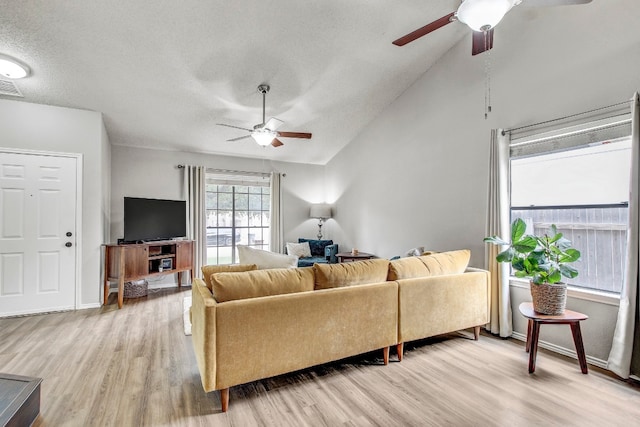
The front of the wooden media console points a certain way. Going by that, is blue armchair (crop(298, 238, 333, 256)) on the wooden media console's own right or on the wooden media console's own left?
on the wooden media console's own left

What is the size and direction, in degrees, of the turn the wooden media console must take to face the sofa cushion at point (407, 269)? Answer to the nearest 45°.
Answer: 0° — it already faces it

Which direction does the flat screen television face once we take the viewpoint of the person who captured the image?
facing the viewer and to the right of the viewer

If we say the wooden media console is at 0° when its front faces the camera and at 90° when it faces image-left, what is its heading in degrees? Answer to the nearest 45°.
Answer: approximately 315°

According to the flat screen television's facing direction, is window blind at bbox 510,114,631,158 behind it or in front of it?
in front

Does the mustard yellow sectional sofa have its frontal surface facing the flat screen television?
yes

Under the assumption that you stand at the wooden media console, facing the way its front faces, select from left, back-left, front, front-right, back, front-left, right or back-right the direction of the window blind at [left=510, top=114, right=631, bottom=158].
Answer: front

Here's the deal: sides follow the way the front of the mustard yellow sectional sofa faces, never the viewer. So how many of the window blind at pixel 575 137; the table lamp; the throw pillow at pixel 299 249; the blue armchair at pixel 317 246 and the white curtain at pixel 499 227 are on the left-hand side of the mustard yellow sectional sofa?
0

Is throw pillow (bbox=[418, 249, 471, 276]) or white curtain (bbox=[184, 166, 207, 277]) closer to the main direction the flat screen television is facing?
the throw pillow

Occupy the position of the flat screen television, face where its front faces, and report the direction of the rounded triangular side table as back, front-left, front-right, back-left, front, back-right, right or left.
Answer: front

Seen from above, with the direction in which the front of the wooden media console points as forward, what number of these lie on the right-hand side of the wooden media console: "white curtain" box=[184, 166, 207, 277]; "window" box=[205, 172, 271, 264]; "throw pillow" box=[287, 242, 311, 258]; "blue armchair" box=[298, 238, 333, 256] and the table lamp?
0

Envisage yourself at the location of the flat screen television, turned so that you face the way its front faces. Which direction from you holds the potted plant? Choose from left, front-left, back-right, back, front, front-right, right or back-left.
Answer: front

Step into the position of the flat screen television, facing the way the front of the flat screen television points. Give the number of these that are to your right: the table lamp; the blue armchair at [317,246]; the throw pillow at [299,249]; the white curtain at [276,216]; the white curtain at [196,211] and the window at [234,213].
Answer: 0

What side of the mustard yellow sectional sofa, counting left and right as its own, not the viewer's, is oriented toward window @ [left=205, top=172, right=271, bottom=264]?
front

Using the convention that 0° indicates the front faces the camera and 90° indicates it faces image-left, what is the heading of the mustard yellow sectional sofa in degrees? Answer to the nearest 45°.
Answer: approximately 135°

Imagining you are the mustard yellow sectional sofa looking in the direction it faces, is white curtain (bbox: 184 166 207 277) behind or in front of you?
in front

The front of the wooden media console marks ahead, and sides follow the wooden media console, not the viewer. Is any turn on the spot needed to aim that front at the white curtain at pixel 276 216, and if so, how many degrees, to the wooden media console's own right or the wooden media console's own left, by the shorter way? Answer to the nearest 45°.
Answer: approximately 45° to the wooden media console's own left
